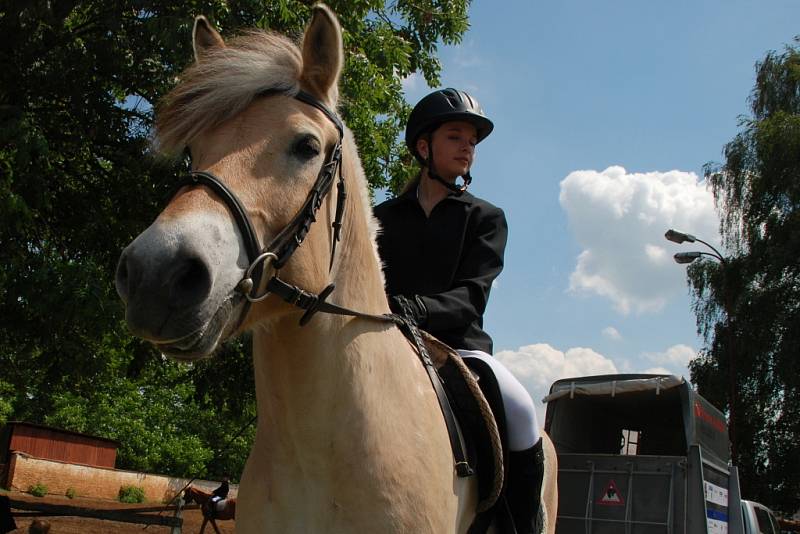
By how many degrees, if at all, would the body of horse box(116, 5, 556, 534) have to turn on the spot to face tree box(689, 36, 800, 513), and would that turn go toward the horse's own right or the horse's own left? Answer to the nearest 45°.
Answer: approximately 180°

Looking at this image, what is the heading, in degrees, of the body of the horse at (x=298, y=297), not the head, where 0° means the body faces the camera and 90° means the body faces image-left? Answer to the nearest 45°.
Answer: approximately 45°

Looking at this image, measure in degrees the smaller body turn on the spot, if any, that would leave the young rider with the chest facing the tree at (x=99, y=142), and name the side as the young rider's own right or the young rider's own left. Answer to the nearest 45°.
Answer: approximately 90° to the young rider's own right

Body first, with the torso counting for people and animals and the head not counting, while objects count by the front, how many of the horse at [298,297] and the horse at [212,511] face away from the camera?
0

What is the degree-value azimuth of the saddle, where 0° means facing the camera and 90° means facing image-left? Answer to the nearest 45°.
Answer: approximately 45°

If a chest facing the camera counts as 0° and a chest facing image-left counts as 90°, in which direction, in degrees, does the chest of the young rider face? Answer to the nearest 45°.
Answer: approximately 45°

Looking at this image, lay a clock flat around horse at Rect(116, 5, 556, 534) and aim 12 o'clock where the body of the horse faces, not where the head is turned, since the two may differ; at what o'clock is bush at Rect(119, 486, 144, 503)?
The bush is roughly at 4 o'clock from the horse.

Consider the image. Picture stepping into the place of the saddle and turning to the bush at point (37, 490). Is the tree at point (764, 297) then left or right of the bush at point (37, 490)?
right

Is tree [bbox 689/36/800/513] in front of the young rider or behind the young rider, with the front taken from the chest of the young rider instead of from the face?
behind

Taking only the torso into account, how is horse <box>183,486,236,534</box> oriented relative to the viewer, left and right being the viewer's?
facing to the left of the viewer
